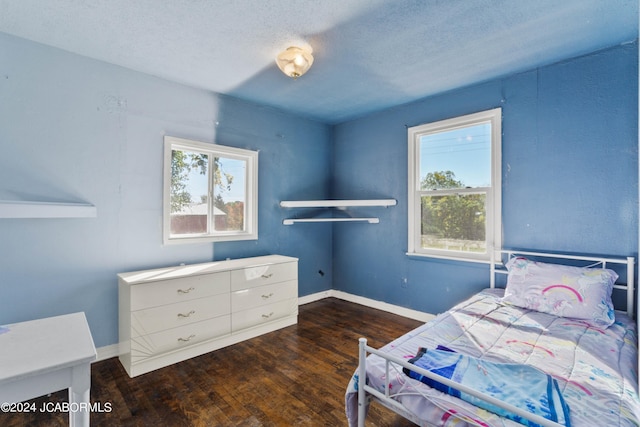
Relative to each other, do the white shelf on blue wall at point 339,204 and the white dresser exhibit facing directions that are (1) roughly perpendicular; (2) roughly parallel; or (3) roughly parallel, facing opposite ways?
roughly perpendicular

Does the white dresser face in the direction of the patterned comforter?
yes

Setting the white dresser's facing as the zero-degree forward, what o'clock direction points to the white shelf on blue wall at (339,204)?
The white shelf on blue wall is roughly at 10 o'clock from the white dresser.

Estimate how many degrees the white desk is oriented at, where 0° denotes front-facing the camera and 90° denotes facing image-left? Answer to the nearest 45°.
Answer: approximately 315°

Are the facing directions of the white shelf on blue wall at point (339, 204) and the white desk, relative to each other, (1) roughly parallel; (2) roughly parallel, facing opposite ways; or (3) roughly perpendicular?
roughly perpendicular

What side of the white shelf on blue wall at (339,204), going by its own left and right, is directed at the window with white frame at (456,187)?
left

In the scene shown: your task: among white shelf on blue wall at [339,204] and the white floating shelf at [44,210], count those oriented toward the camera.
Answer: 2

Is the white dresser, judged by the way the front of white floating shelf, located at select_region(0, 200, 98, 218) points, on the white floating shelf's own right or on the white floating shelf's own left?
on the white floating shelf's own left

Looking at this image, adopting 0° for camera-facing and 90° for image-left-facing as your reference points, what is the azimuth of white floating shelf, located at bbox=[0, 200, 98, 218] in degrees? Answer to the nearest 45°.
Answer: approximately 0°

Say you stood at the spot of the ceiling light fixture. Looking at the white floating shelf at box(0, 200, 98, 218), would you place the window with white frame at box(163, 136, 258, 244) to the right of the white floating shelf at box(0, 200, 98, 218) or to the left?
right
